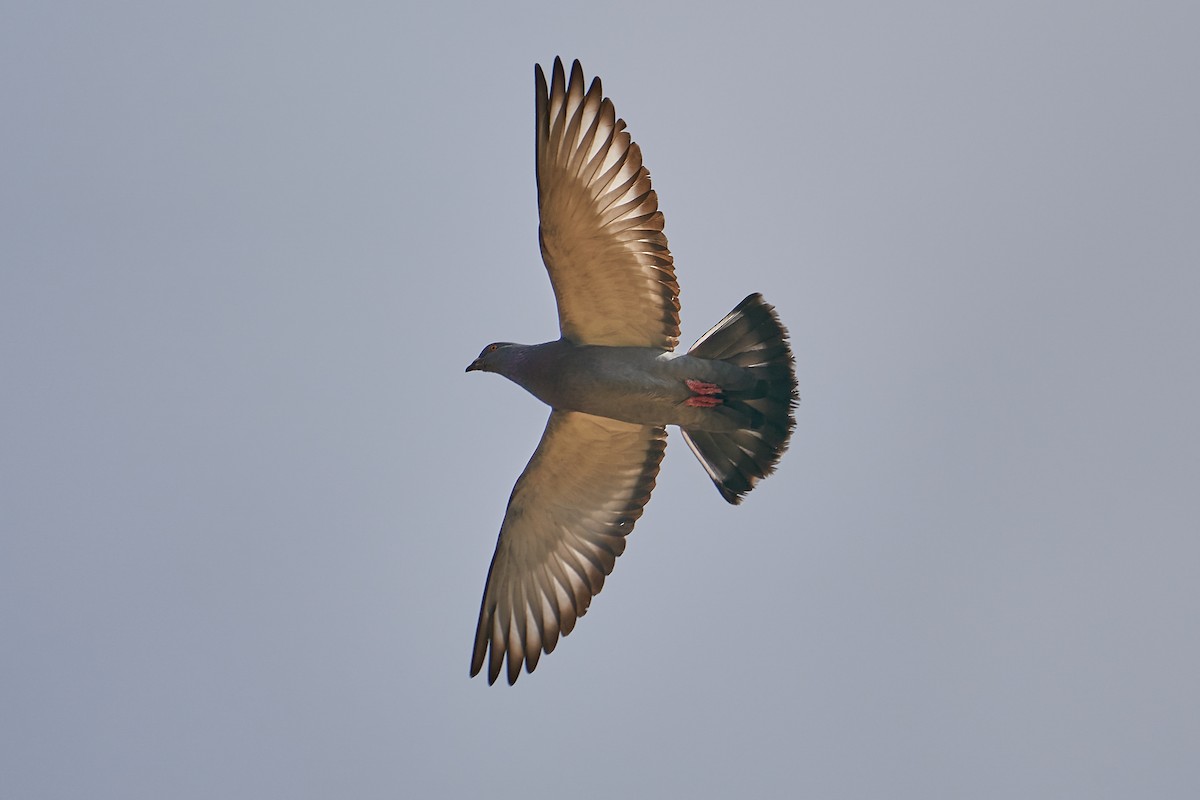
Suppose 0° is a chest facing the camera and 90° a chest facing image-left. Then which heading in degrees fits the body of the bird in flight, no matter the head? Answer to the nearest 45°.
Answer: approximately 90°
